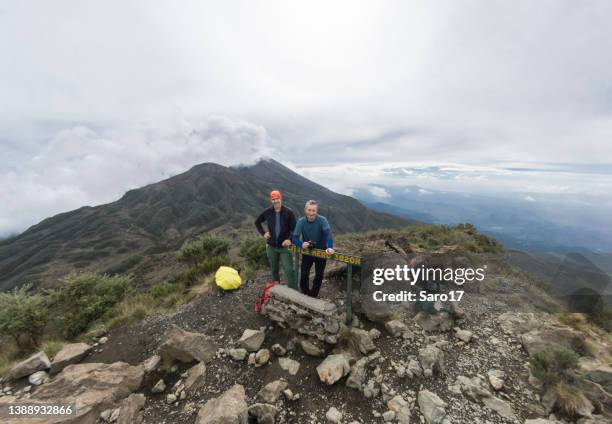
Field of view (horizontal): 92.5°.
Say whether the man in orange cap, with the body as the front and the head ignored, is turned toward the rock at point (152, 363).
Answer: no

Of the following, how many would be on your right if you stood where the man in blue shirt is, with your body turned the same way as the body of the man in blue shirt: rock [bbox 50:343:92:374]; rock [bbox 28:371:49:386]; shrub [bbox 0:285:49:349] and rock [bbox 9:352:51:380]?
4

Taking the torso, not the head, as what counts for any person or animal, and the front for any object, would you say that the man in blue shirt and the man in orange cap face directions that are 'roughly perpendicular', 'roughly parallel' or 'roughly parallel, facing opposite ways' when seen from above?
roughly parallel

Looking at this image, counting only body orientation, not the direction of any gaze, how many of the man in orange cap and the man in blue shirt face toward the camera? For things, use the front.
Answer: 2

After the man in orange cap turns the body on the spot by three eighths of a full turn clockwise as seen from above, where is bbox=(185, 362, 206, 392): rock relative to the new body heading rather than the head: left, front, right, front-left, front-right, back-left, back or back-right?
left

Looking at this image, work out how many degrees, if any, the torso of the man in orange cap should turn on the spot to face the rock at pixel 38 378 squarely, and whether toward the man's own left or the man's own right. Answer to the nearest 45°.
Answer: approximately 90° to the man's own right

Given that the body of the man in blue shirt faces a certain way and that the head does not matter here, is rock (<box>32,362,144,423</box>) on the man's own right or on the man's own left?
on the man's own right

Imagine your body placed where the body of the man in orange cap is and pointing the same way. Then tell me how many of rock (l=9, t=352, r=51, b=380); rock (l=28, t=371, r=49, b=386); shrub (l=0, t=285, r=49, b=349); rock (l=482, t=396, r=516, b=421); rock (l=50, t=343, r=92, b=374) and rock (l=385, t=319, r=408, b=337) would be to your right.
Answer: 4

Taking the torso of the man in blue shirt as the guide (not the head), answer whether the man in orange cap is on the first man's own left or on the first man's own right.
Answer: on the first man's own right

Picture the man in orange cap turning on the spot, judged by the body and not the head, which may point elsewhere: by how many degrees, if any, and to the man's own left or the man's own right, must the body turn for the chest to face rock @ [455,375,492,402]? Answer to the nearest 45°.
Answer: approximately 45° to the man's own left

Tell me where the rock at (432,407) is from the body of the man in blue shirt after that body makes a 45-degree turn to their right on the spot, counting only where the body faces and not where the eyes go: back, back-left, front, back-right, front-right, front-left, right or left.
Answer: left

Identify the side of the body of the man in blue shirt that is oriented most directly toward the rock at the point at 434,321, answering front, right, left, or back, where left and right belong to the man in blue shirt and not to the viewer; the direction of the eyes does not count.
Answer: left

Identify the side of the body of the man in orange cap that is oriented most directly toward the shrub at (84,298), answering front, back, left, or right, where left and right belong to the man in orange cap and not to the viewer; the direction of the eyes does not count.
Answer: right

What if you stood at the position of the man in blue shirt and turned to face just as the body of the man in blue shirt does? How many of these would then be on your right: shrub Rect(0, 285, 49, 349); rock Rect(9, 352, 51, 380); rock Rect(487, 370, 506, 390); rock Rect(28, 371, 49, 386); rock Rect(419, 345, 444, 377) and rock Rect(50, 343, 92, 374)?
4

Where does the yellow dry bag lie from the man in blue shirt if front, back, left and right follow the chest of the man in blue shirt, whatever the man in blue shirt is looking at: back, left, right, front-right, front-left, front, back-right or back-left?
back-right

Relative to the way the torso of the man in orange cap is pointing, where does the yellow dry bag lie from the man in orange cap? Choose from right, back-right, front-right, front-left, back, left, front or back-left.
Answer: back-right

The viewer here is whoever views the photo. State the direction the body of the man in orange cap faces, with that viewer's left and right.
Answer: facing the viewer
